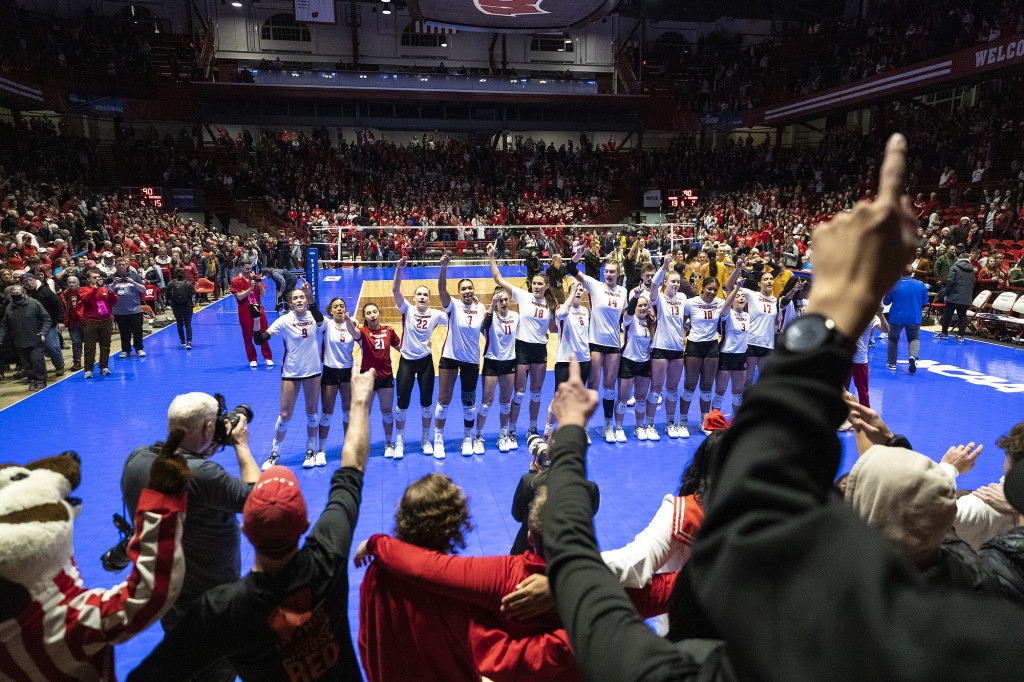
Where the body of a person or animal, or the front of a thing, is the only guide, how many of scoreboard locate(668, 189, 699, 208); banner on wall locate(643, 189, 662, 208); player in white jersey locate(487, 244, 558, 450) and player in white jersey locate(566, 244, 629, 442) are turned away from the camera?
0

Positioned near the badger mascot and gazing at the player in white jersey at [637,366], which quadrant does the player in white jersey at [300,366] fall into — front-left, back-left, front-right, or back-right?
front-left

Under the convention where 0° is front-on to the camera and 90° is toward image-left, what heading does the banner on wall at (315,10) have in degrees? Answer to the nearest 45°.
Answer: approximately 0°

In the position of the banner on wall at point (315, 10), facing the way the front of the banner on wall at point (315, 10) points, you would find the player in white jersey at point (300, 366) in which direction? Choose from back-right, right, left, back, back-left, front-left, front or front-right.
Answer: front

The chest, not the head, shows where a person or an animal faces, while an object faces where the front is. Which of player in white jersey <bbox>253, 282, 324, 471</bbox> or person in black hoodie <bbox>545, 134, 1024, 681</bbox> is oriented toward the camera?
the player in white jersey

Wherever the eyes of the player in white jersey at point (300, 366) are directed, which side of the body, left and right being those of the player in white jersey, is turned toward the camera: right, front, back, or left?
front

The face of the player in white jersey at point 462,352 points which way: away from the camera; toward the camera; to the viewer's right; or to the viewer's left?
toward the camera

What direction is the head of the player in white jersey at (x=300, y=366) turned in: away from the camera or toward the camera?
toward the camera

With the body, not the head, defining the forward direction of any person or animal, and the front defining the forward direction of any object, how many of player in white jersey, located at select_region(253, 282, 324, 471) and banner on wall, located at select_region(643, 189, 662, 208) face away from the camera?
0

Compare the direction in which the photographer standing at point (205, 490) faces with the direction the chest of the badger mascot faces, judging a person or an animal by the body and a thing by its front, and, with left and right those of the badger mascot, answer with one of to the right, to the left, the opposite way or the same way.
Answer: the same way

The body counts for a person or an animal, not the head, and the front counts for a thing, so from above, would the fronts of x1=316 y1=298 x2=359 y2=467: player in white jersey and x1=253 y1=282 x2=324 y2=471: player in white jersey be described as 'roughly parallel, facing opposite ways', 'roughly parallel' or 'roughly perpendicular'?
roughly parallel

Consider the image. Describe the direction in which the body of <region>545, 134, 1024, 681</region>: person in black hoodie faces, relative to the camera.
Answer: away from the camera

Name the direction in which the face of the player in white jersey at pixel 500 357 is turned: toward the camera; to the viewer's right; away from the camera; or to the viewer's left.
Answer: toward the camera

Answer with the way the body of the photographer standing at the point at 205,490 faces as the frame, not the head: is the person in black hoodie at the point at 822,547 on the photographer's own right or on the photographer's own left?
on the photographer's own right

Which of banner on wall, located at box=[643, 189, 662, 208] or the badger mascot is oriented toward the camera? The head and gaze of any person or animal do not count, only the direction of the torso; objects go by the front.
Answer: the banner on wall

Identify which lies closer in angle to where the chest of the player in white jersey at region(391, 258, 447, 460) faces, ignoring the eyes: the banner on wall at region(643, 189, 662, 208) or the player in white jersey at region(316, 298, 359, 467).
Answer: the player in white jersey

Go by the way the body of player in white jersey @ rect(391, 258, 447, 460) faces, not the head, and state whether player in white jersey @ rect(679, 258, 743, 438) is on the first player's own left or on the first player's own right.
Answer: on the first player's own left

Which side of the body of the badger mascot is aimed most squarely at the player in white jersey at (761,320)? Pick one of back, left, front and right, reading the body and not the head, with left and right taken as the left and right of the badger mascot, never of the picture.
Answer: front

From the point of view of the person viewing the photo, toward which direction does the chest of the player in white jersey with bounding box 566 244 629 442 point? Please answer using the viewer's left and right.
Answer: facing the viewer

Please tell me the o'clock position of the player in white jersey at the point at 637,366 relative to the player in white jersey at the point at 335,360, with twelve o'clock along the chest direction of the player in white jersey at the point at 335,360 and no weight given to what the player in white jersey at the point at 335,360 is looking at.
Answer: the player in white jersey at the point at 637,366 is roughly at 9 o'clock from the player in white jersey at the point at 335,360.

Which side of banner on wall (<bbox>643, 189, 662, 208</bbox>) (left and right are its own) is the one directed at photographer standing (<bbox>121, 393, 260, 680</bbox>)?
front

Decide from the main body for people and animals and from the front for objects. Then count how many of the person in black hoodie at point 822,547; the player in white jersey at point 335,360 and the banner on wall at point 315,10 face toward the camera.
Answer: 2

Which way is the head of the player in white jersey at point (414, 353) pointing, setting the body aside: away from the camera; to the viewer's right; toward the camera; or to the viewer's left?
toward the camera

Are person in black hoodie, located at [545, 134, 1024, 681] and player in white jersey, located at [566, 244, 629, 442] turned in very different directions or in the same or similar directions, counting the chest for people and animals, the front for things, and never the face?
very different directions
